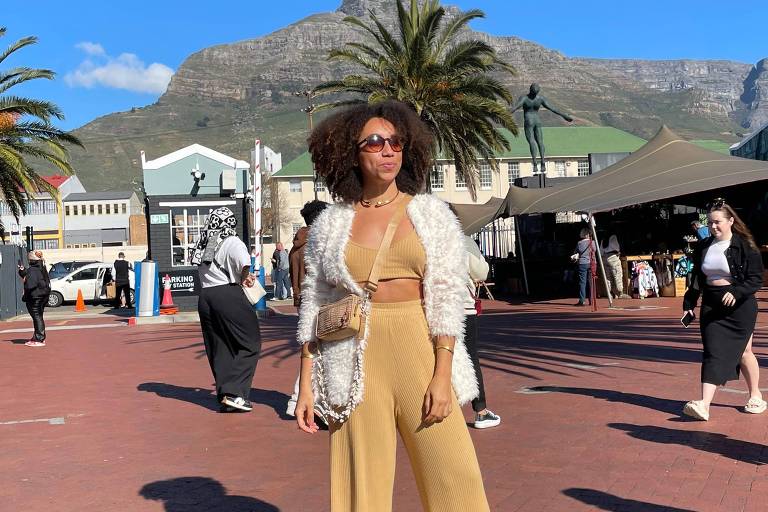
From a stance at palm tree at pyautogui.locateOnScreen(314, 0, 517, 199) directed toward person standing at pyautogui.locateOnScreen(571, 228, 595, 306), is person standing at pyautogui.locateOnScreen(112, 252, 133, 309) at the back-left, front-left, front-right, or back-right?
back-right

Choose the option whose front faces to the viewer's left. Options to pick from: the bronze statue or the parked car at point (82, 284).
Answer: the parked car

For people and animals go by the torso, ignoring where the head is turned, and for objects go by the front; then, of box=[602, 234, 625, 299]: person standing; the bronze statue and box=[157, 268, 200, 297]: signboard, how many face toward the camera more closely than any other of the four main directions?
2

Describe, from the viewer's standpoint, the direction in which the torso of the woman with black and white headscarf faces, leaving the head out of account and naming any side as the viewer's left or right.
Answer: facing away from the viewer and to the right of the viewer

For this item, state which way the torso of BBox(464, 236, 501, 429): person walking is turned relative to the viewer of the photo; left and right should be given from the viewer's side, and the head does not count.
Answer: facing to the right of the viewer

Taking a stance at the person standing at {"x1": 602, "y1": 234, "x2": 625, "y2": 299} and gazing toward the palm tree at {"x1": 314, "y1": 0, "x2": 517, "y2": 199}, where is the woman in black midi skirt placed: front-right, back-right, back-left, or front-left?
back-left

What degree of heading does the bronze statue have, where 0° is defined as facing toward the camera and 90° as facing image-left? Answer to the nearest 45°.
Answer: approximately 0°
